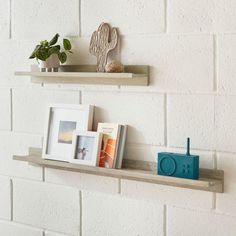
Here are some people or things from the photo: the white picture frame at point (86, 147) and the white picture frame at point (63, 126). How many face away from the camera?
0

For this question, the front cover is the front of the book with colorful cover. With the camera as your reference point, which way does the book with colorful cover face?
facing the viewer and to the left of the viewer

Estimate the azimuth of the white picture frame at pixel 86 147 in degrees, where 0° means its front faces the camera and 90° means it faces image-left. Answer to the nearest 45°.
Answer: approximately 45°
